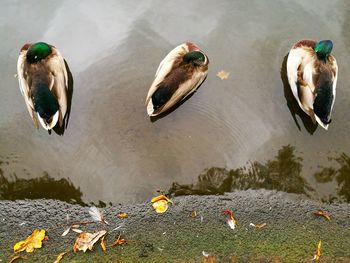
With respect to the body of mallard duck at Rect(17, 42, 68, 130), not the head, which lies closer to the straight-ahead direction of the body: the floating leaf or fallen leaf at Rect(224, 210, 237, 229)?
the floating leaf

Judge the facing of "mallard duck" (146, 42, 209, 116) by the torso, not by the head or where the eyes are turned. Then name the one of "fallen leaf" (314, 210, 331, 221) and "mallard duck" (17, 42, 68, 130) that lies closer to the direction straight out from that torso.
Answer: the fallen leaf

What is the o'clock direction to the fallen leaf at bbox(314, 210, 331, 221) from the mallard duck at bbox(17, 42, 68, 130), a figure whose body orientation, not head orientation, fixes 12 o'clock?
The fallen leaf is roughly at 4 o'clock from the mallard duck.

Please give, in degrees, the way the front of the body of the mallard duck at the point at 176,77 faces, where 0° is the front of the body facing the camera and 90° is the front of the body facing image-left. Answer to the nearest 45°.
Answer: approximately 225°

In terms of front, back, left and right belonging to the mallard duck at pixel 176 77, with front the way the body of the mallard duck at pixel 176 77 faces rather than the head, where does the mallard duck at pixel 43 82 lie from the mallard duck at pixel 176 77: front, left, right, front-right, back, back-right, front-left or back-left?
back-left

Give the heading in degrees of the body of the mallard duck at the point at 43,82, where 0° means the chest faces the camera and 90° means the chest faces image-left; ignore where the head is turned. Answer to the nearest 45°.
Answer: approximately 180°

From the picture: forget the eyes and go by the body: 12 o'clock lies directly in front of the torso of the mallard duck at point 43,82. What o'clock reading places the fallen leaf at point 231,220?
The fallen leaf is roughly at 4 o'clock from the mallard duck.

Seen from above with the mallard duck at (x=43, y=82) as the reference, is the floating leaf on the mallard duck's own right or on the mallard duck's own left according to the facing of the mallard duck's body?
on the mallard duck's own right
